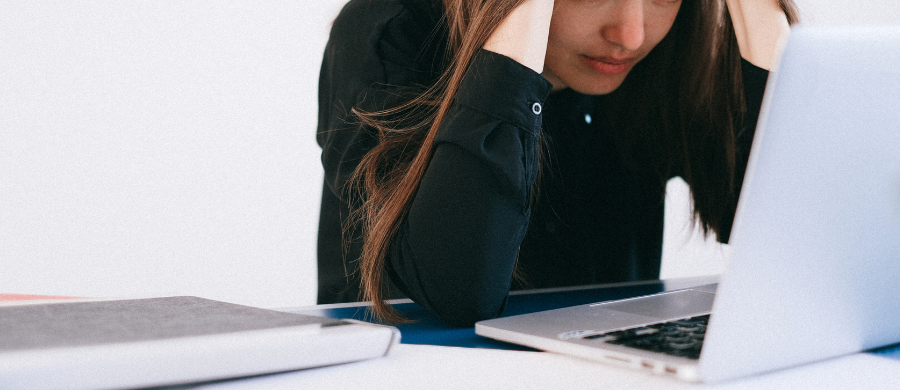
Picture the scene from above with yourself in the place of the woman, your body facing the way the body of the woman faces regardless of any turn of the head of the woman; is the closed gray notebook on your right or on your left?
on your right

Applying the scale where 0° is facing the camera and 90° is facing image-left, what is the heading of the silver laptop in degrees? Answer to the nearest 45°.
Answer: approximately 135°

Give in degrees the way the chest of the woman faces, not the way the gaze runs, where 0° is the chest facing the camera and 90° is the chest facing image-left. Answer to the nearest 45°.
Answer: approximately 315°

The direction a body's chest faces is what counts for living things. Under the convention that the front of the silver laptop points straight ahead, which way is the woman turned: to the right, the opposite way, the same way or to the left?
the opposite way

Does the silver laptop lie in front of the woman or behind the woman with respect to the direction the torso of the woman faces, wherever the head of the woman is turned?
in front
